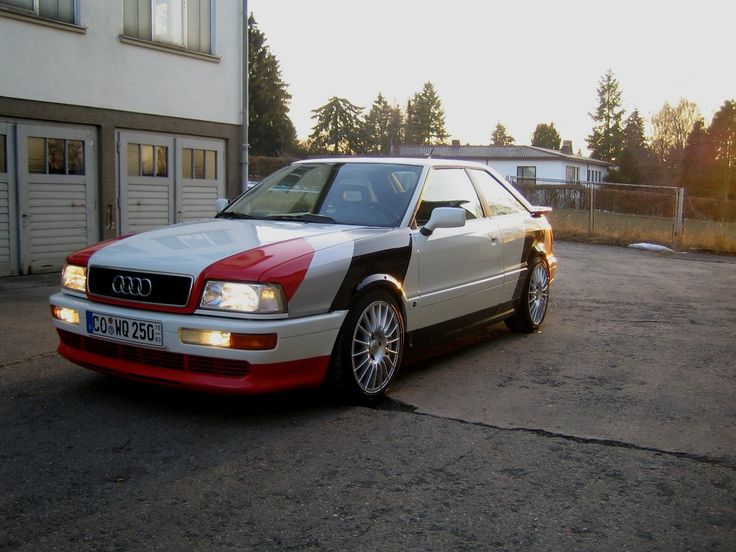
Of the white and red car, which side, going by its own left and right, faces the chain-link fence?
back

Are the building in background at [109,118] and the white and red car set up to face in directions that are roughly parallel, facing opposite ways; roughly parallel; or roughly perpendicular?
roughly perpendicular

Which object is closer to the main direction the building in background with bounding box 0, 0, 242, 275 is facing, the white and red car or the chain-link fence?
the white and red car

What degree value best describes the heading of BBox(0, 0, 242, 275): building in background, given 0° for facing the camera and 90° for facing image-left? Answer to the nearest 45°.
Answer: approximately 315°

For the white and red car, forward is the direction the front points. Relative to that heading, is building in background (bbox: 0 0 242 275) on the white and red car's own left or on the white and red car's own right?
on the white and red car's own right
